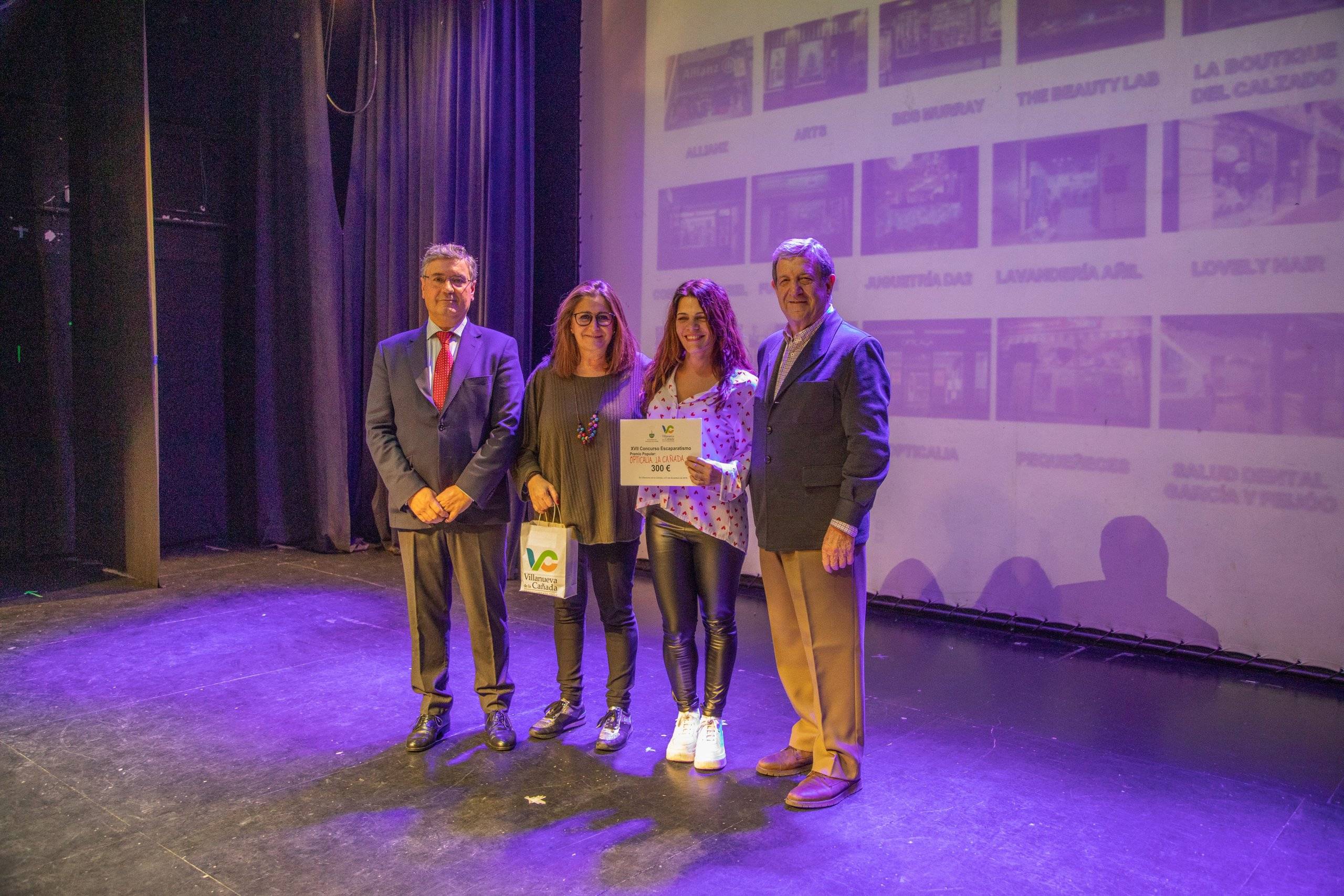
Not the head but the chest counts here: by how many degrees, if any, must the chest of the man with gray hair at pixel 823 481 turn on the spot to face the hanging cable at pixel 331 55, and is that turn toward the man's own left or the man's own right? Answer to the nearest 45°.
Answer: approximately 90° to the man's own right

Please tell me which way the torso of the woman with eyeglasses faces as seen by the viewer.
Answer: toward the camera

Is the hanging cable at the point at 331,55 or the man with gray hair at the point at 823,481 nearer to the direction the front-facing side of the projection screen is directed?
the man with gray hair

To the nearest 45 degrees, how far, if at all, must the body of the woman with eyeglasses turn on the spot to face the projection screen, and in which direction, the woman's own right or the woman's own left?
approximately 135° to the woman's own left

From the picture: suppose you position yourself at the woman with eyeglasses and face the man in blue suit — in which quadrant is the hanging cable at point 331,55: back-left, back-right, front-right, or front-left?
front-right

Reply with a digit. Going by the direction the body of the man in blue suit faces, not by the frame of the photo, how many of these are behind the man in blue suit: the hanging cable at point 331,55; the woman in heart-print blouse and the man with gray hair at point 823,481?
1

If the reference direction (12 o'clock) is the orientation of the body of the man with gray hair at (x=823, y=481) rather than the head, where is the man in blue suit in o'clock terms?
The man in blue suit is roughly at 2 o'clock from the man with gray hair.

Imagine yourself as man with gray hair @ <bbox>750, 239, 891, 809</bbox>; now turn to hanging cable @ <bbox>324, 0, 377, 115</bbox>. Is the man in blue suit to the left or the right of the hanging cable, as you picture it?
left

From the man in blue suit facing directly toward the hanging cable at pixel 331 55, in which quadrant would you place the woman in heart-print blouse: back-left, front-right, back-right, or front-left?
back-right

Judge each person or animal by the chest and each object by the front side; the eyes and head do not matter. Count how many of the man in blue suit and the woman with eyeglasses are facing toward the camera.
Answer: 2

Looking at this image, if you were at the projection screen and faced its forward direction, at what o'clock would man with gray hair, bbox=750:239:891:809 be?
The man with gray hair is roughly at 11 o'clock from the projection screen.
